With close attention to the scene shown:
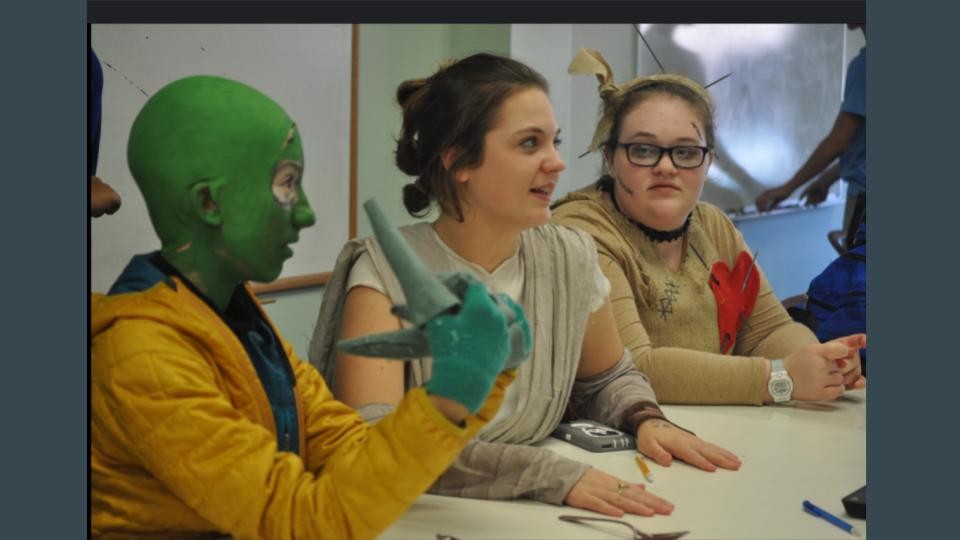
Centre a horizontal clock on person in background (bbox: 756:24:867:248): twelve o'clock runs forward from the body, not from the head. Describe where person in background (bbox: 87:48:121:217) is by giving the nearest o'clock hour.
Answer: person in background (bbox: 87:48:121:217) is roughly at 11 o'clock from person in background (bbox: 756:24:867:248).

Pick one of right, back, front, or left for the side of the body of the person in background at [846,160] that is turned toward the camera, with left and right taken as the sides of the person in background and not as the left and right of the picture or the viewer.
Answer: left

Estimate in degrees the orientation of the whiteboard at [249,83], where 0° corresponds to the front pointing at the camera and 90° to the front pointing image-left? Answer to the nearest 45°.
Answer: approximately 0°

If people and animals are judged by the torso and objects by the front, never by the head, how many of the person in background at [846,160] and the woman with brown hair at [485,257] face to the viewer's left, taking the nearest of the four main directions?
1

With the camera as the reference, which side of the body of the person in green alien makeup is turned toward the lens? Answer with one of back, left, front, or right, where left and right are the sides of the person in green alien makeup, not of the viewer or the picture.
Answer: right
